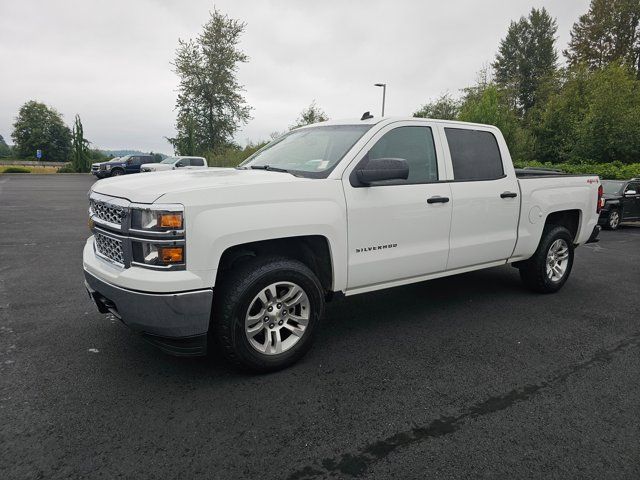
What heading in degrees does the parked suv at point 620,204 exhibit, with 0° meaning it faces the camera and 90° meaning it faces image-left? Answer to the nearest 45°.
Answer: approximately 45°

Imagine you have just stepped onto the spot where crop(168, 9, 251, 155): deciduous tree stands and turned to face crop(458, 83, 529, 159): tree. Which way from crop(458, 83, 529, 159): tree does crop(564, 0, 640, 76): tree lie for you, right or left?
left

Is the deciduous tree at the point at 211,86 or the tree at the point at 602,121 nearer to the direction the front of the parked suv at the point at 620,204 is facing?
the deciduous tree

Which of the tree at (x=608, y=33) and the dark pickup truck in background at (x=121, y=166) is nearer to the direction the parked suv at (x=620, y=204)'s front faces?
the dark pickup truck in background

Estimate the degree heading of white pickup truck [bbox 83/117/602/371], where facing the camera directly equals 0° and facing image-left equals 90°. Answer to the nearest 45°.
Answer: approximately 45°

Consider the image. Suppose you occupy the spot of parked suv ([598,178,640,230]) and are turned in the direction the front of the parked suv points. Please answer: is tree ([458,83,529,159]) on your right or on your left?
on your right

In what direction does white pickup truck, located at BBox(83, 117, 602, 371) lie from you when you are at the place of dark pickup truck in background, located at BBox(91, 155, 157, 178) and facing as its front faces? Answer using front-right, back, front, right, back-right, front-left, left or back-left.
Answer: front-left

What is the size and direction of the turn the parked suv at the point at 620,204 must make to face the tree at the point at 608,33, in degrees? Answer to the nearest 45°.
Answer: approximately 135° to its right

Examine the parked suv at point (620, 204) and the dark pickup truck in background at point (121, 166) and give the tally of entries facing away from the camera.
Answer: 0

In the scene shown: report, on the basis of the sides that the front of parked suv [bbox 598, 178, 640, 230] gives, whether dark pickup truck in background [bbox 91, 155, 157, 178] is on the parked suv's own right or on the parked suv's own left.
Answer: on the parked suv's own right

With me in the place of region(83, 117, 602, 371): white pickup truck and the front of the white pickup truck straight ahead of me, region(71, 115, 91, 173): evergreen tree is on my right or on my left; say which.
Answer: on my right
